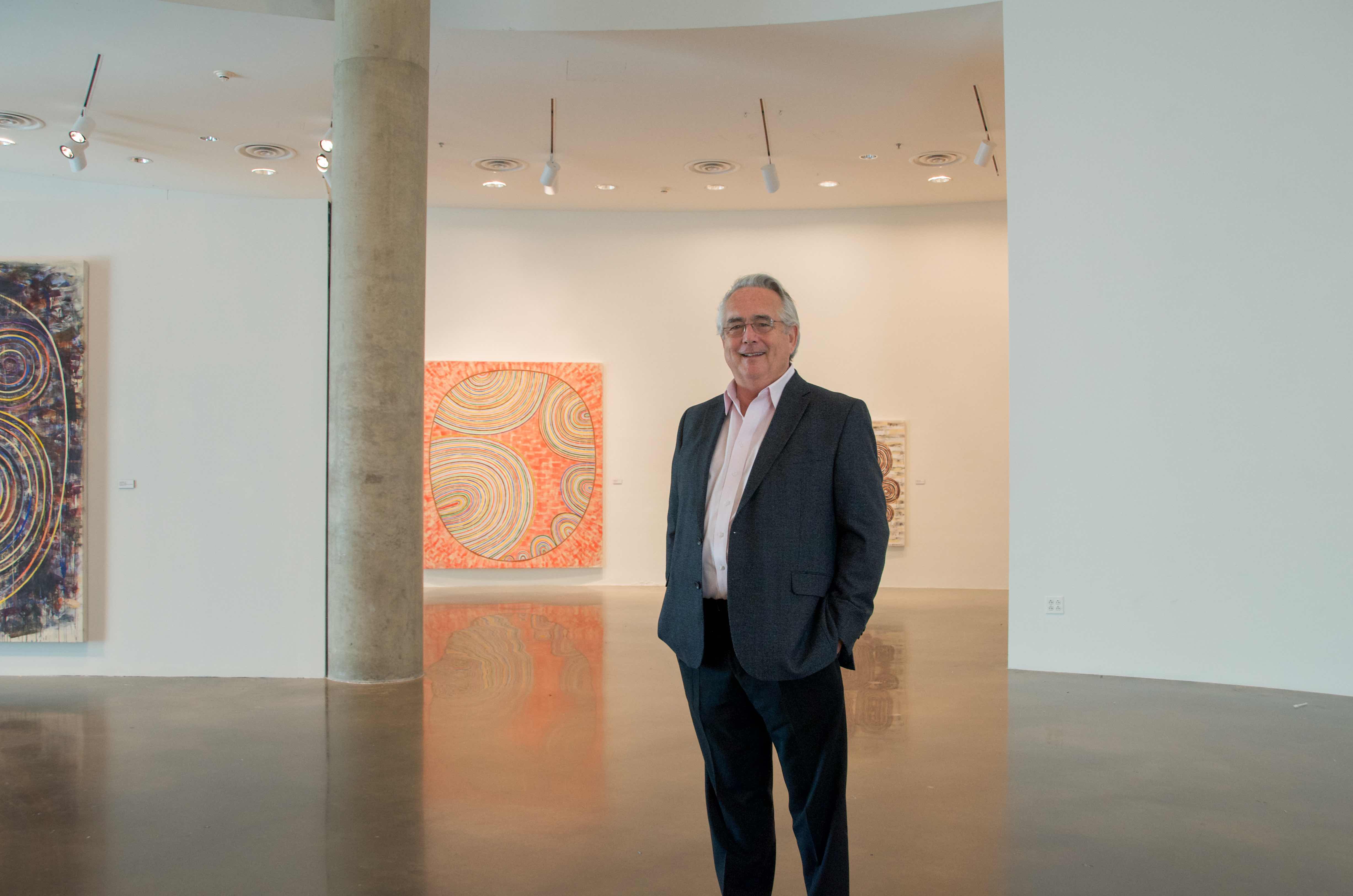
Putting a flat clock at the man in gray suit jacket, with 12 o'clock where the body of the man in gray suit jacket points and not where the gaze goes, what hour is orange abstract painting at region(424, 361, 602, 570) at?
The orange abstract painting is roughly at 4 o'clock from the man in gray suit jacket.

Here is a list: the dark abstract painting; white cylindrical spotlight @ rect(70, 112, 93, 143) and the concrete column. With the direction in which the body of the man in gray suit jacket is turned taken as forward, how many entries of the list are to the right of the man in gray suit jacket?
3

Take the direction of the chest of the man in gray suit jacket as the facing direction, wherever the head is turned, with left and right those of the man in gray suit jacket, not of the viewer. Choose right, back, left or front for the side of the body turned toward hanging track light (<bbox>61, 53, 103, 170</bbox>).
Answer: right

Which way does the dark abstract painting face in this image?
toward the camera

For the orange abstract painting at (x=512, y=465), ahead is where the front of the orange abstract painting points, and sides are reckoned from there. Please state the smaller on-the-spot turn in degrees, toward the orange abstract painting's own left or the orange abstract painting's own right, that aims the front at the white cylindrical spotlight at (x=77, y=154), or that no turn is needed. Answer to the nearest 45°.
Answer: approximately 45° to the orange abstract painting's own right

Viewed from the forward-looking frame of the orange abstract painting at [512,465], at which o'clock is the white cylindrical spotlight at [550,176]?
The white cylindrical spotlight is roughly at 12 o'clock from the orange abstract painting.

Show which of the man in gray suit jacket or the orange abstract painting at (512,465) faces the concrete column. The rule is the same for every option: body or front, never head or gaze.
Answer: the orange abstract painting

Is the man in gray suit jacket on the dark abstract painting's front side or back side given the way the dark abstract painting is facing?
on the front side

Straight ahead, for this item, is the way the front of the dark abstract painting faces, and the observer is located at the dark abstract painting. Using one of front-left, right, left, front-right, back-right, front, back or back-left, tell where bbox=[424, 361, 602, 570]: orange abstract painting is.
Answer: back-left

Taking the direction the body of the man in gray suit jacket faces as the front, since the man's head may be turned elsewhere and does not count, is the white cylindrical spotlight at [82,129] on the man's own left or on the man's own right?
on the man's own right

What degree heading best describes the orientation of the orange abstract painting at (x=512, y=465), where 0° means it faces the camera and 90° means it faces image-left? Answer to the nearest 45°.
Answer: approximately 0°
